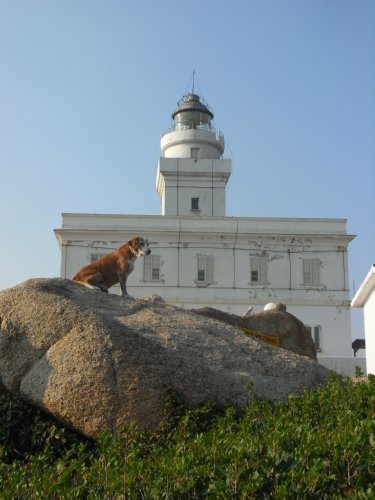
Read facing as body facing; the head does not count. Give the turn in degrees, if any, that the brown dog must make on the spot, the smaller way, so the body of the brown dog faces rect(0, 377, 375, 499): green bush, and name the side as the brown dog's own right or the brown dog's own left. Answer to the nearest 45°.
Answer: approximately 90° to the brown dog's own right

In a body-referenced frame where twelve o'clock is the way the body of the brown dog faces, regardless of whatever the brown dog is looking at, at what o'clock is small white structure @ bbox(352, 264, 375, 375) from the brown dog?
The small white structure is roughly at 10 o'clock from the brown dog.

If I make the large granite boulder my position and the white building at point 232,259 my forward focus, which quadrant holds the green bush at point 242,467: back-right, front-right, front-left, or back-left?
back-right

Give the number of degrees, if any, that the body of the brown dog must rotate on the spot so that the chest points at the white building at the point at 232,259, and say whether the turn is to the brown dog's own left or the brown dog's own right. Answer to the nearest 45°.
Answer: approximately 90° to the brown dog's own left

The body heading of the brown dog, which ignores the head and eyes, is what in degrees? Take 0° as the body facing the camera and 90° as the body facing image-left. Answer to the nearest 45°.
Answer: approximately 270°
